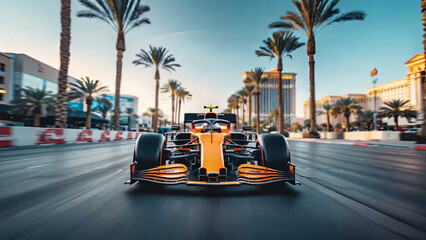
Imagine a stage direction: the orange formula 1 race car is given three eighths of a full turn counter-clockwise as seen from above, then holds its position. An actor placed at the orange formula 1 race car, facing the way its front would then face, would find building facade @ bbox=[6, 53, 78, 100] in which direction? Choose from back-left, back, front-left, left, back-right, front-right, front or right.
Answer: left

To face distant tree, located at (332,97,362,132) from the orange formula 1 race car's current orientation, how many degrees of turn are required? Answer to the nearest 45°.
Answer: approximately 135° to its left

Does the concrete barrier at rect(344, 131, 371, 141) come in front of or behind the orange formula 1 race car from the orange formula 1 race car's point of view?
behind

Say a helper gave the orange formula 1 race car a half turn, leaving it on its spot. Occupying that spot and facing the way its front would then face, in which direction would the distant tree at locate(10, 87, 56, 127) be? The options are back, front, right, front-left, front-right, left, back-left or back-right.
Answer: front-left

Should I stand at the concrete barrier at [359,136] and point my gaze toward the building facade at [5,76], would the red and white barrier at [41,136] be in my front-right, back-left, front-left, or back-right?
front-left

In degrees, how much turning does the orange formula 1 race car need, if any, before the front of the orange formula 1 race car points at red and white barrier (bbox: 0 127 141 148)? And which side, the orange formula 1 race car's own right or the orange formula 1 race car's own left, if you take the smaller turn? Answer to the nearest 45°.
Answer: approximately 135° to the orange formula 1 race car's own right

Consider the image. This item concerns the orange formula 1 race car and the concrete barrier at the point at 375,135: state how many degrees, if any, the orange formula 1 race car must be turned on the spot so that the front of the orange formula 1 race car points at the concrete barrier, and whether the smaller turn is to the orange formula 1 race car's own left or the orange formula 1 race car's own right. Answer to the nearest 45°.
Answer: approximately 135° to the orange formula 1 race car's own left

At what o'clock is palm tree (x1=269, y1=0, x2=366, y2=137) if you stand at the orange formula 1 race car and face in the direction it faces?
The palm tree is roughly at 7 o'clock from the orange formula 1 race car.

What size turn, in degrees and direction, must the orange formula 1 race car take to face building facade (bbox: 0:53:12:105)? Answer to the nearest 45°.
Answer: approximately 135° to its right

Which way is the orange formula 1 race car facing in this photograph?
toward the camera
